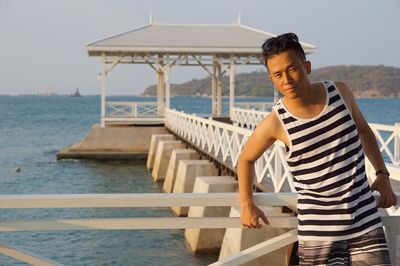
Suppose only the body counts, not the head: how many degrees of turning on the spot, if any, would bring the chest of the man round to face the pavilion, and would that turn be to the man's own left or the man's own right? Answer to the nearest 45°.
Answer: approximately 180°

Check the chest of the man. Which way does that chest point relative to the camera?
toward the camera
